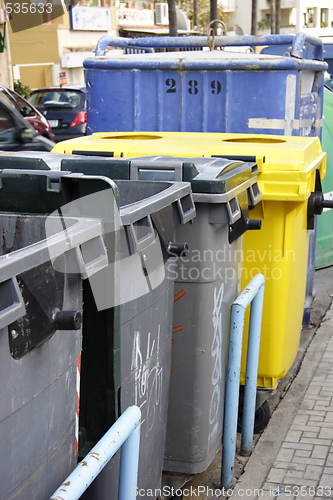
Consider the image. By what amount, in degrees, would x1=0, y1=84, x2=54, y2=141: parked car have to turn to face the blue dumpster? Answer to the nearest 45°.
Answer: approximately 45° to its right

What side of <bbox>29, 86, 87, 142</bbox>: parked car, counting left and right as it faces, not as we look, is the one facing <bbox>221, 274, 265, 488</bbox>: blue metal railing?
back

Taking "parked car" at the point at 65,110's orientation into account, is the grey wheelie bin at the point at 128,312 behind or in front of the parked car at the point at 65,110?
behind

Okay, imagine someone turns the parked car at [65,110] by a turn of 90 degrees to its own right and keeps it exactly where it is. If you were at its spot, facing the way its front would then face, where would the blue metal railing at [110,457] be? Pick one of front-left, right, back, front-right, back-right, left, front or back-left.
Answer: right

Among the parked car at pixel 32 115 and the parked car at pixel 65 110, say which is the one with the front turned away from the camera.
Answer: the parked car at pixel 65 110

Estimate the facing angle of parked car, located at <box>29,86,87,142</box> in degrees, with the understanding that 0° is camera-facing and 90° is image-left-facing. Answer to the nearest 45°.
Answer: approximately 180°

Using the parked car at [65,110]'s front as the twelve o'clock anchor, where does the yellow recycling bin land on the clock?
The yellow recycling bin is roughly at 6 o'clock from the parked car.

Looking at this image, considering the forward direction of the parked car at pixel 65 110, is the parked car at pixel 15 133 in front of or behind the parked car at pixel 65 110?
behind

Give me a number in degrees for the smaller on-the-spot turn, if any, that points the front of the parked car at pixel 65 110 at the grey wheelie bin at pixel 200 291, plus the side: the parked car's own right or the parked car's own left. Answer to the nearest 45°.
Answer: approximately 180°
